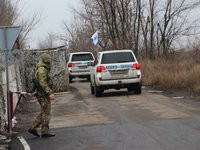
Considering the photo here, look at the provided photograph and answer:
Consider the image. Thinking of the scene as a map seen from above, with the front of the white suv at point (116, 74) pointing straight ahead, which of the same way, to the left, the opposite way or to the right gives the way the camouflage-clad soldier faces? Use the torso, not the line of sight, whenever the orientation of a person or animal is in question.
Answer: to the right

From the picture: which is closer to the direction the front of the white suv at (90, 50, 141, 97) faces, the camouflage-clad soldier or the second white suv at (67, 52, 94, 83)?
the second white suv

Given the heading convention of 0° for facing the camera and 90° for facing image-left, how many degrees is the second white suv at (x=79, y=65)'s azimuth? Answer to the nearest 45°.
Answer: approximately 180°

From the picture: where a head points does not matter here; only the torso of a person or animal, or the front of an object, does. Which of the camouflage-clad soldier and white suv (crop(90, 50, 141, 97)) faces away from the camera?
the white suv

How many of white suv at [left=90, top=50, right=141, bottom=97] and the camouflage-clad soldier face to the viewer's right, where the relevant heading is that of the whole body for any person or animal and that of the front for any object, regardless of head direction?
1

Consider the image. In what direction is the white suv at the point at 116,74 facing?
away from the camera

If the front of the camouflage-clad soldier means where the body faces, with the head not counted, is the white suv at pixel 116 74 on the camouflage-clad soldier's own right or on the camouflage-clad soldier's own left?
on the camouflage-clad soldier's own left

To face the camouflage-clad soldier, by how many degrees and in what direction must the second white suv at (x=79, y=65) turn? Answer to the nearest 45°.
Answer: approximately 180°
